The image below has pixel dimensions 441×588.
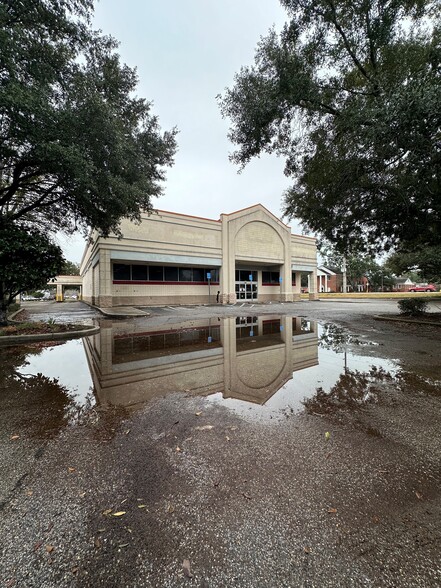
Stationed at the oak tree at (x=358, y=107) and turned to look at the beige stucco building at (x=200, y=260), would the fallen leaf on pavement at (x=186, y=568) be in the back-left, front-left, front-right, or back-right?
back-left

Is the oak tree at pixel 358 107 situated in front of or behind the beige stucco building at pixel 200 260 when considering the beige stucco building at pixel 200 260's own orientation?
in front

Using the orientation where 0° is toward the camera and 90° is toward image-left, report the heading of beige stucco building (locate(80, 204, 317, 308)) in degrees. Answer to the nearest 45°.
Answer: approximately 315°

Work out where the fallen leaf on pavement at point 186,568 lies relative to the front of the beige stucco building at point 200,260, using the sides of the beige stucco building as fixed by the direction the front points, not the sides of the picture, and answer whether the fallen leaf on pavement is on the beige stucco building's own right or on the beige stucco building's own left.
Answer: on the beige stucco building's own right
